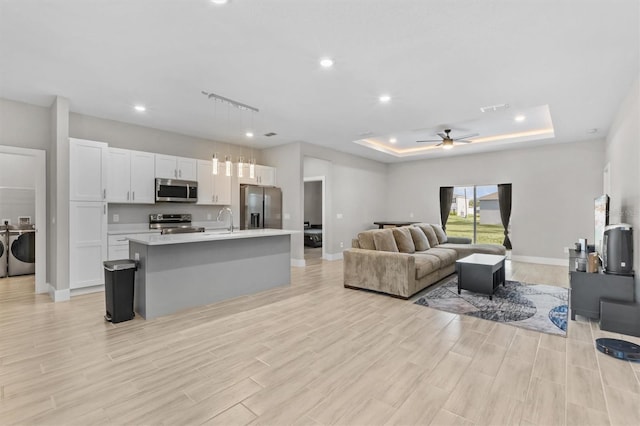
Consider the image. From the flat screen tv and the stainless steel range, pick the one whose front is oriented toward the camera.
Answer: the stainless steel range

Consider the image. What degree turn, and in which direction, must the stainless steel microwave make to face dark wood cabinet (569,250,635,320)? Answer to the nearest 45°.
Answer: approximately 45° to its left

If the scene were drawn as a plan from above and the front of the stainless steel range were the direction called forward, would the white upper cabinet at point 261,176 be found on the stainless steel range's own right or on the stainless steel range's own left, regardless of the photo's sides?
on the stainless steel range's own left

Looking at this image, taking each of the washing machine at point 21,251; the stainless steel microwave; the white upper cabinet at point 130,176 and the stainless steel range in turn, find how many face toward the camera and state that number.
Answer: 4

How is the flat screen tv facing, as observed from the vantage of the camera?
facing to the left of the viewer

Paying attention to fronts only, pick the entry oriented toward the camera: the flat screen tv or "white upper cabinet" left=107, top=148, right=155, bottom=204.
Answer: the white upper cabinet

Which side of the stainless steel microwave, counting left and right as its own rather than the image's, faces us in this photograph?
front

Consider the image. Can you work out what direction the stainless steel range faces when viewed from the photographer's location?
facing the viewer

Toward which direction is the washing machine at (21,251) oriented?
toward the camera

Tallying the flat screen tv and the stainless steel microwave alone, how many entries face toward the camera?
1

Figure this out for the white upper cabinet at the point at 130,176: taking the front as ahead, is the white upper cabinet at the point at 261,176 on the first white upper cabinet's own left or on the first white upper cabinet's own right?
on the first white upper cabinet's own left

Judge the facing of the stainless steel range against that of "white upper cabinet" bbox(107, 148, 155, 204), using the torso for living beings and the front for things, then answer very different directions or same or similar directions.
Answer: same or similar directions

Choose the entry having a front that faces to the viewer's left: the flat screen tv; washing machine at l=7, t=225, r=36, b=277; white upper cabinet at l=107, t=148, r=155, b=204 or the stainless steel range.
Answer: the flat screen tv

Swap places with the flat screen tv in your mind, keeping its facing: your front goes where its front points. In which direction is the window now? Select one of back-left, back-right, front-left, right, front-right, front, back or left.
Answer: front-right

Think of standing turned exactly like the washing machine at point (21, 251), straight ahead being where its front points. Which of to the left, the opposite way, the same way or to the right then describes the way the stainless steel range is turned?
the same way

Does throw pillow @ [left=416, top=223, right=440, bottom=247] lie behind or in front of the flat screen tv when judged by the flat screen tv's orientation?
in front

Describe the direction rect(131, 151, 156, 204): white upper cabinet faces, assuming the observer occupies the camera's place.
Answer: facing the viewer and to the right of the viewer

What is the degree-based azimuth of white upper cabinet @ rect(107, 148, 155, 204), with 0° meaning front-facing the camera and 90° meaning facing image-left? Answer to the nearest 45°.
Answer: approximately 0°

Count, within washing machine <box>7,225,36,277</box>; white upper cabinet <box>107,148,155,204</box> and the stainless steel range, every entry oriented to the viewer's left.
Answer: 0

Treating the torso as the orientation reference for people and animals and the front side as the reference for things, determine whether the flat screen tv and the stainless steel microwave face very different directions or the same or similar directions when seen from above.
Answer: very different directions
